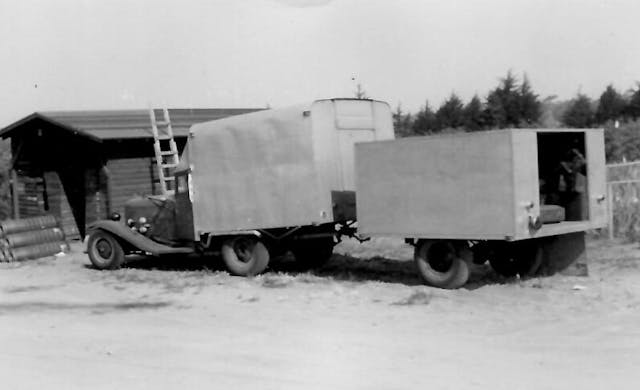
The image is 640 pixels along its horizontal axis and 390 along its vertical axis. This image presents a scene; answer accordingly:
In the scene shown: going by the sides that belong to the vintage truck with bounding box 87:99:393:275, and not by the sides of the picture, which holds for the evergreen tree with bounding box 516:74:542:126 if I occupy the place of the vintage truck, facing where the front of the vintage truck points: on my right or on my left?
on my right

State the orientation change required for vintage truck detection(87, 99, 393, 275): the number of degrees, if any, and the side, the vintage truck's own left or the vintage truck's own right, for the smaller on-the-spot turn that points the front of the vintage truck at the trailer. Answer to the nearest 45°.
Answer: approximately 180°

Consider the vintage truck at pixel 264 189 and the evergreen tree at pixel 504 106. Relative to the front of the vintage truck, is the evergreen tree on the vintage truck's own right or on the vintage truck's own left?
on the vintage truck's own right

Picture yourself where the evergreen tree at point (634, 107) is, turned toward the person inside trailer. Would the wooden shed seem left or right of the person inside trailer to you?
right

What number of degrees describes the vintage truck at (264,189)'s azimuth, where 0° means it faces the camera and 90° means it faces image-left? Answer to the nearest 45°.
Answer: approximately 135°

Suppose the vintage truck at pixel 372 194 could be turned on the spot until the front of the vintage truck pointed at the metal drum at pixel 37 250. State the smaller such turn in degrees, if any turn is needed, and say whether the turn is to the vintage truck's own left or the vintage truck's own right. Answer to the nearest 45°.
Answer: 0° — it already faces it

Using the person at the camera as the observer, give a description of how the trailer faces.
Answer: facing away from the viewer and to the left of the viewer

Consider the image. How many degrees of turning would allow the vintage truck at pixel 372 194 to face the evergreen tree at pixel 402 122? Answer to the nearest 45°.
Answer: approximately 45° to its right
